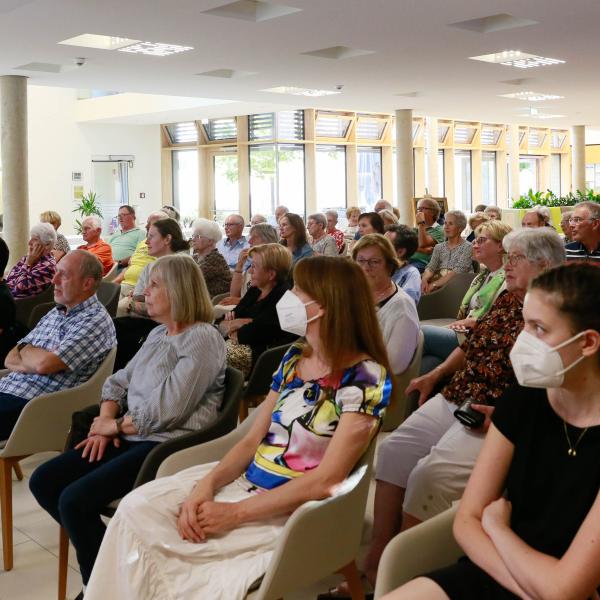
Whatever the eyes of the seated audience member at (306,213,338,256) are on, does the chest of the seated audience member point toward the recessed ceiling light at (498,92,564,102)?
no

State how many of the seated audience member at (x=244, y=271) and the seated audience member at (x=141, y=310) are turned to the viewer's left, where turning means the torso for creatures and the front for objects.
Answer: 2

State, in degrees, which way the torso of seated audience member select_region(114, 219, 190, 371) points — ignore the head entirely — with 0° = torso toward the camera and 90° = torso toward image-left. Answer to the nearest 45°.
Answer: approximately 90°

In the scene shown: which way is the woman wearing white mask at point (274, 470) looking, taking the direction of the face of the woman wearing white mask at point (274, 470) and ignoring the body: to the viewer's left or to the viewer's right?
to the viewer's left

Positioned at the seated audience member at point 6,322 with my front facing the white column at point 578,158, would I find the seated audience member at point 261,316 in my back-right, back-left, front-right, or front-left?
front-right

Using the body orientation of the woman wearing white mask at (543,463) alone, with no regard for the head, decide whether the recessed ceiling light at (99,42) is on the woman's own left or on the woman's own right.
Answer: on the woman's own right

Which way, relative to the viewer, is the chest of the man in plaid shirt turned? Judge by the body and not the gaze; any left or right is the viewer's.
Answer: facing to the left of the viewer

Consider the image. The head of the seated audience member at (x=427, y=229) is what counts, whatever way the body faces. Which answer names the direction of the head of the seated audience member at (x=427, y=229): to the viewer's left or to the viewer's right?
to the viewer's left

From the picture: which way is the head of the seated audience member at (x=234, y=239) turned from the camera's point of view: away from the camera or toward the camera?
toward the camera

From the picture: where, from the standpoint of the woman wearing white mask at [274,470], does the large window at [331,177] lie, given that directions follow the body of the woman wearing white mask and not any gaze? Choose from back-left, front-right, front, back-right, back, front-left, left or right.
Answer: back-right

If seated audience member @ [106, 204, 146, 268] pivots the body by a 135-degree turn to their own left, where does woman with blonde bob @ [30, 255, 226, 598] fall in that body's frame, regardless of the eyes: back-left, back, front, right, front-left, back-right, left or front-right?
right

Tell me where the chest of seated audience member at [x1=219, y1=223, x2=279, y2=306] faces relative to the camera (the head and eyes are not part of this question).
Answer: to the viewer's left
